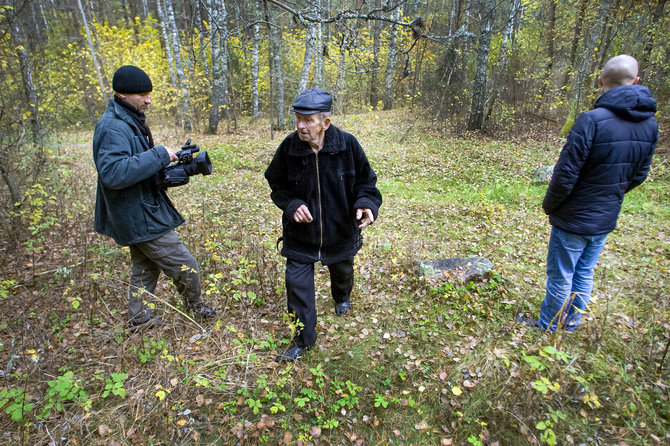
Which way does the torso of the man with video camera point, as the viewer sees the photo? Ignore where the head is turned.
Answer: to the viewer's right

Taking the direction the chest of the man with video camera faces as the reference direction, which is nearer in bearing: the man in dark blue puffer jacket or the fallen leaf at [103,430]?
the man in dark blue puffer jacket

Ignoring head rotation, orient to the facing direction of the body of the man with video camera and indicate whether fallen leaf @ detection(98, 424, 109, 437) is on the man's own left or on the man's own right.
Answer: on the man's own right

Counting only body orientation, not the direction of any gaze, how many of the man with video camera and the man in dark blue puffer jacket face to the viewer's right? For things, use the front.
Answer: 1

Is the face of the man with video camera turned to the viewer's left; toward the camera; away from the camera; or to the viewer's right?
to the viewer's right

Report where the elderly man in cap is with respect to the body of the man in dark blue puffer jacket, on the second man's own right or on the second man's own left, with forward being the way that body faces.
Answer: on the second man's own left

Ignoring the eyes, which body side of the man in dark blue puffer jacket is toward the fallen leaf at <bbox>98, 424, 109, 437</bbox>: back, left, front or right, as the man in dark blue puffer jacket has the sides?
left

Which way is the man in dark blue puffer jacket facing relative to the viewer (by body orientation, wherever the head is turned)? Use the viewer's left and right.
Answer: facing away from the viewer and to the left of the viewer

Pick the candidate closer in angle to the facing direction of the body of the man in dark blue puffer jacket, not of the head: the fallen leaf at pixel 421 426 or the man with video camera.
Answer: the man with video camera

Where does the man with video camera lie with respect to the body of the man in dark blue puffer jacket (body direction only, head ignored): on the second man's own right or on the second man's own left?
on the second man's own left
